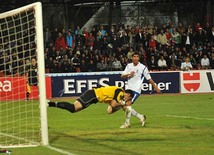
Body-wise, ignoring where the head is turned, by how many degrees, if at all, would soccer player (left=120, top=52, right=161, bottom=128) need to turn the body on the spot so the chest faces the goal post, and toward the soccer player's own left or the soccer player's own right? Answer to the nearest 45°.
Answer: approximately 45° to the soccer player's own right

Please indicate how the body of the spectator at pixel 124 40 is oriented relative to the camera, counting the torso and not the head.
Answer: toward the camera

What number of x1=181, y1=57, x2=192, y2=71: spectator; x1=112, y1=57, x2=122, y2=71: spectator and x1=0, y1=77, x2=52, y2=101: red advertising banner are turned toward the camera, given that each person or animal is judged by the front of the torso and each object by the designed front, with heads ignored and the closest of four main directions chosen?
3

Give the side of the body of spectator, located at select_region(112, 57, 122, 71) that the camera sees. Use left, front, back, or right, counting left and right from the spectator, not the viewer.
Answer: front

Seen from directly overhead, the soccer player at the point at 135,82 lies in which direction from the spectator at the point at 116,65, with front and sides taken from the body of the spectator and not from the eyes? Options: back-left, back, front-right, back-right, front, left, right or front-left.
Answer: front

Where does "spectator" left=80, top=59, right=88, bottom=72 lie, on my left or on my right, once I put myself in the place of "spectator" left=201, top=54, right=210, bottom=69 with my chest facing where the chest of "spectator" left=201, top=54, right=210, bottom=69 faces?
on my right

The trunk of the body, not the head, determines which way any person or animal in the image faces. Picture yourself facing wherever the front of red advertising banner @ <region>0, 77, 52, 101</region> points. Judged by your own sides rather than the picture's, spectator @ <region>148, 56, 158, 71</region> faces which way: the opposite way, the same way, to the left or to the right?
the same way

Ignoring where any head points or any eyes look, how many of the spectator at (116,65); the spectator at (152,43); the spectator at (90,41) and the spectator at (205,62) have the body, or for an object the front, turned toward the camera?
4

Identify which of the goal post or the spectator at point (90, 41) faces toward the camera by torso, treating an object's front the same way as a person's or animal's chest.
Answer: the spectator

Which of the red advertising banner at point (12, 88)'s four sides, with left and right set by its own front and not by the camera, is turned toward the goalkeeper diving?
front

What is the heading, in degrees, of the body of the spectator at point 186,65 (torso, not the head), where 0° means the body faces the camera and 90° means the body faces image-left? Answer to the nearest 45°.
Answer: approximately 0°

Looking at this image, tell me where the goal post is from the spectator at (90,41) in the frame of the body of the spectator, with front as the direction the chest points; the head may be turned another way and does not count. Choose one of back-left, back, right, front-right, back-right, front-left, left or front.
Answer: front

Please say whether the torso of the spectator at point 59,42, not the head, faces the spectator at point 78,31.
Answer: no

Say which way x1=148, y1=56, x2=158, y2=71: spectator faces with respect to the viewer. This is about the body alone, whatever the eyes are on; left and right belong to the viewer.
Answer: facing the viewer
